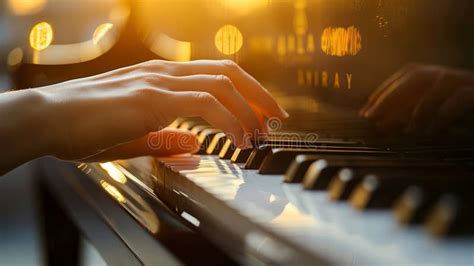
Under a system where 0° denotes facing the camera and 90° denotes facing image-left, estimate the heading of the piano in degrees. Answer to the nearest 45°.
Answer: approximately 45°
